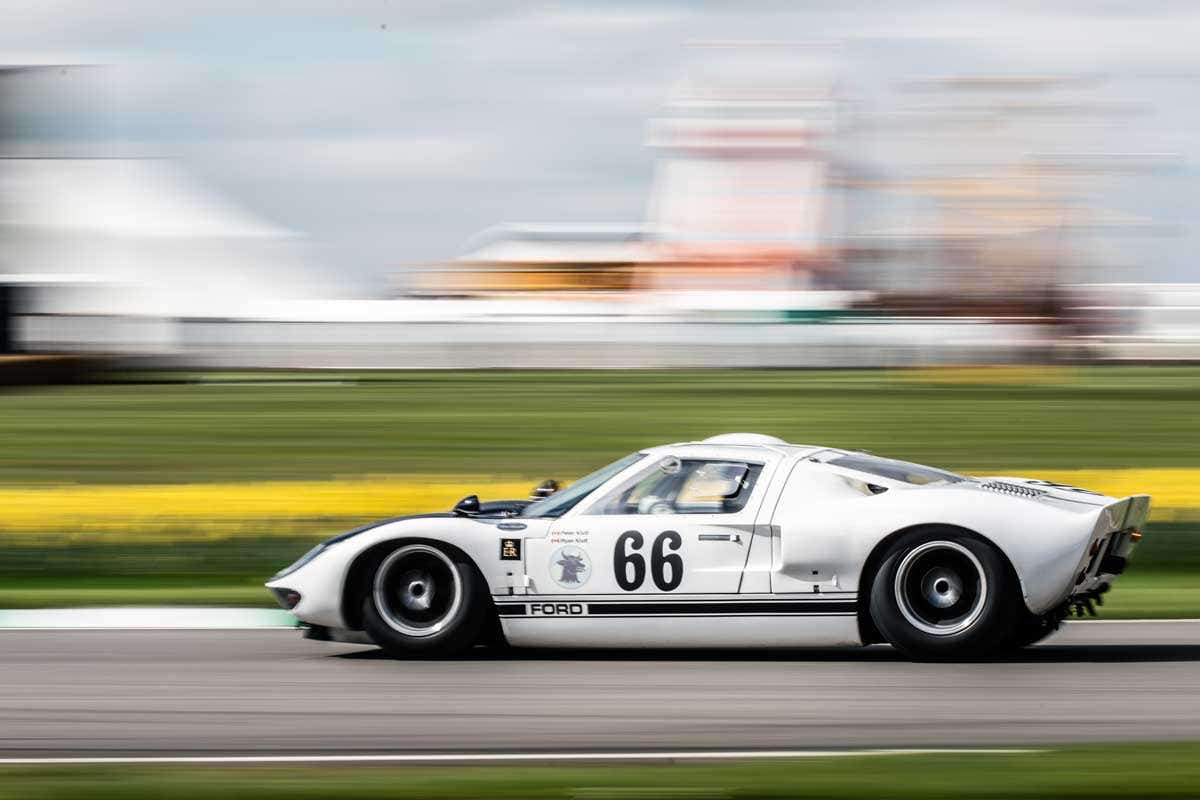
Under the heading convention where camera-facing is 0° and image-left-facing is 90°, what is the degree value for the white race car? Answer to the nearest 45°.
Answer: approximately 90°
